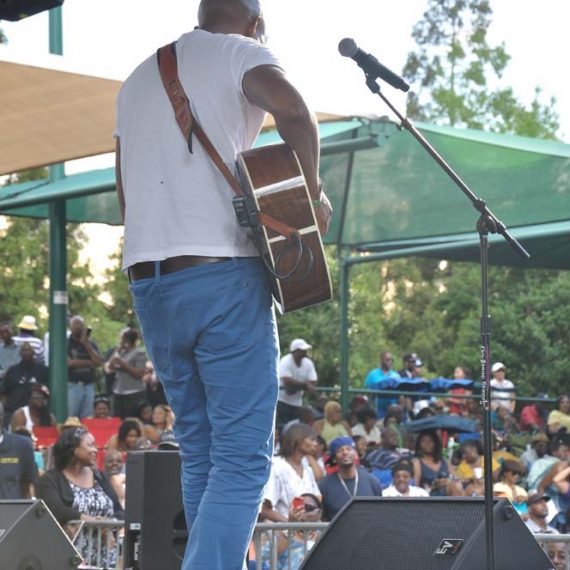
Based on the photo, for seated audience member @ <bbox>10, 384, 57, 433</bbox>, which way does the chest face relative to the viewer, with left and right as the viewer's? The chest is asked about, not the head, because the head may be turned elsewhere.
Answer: facing the viewer and to the right of the viewer

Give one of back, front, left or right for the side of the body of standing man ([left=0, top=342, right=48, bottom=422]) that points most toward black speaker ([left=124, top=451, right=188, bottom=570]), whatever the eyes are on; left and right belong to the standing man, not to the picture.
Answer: front

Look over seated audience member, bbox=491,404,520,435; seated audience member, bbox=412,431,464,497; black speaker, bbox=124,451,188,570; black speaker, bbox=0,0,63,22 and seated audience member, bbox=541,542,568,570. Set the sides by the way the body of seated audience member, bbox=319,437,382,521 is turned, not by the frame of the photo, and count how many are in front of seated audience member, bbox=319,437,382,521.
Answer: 3

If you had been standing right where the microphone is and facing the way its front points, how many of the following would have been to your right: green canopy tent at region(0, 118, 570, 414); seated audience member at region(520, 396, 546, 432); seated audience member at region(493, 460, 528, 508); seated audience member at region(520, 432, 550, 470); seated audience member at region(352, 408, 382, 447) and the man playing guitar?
5

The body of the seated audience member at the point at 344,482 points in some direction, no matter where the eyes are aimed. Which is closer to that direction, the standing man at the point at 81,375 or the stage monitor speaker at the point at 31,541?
the stage monitor speaker

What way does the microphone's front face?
to the viewer's left

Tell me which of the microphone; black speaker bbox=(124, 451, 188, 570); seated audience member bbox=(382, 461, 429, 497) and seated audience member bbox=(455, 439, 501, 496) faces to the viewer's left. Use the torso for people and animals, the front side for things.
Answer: the microphone

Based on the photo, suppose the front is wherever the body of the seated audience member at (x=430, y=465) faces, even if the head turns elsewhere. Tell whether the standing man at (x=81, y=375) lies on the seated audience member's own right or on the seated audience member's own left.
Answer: on the seated audience member's own right
